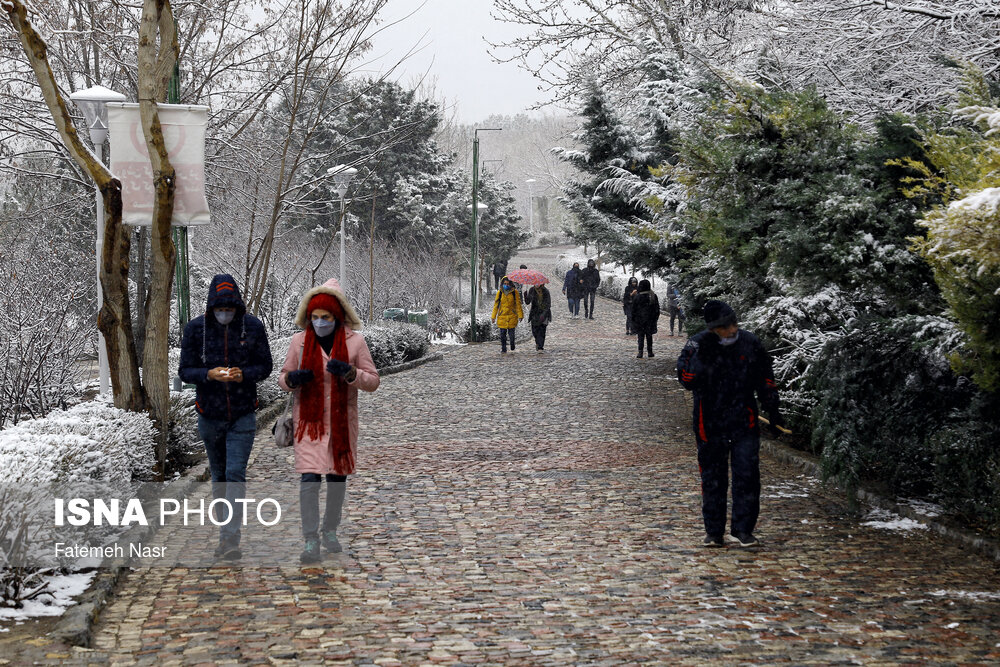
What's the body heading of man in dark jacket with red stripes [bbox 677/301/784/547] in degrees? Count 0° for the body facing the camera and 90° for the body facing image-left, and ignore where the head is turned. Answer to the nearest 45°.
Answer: approximately 0°

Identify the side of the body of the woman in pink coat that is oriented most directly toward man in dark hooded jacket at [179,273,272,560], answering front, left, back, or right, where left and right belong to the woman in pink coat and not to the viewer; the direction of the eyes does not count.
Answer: right

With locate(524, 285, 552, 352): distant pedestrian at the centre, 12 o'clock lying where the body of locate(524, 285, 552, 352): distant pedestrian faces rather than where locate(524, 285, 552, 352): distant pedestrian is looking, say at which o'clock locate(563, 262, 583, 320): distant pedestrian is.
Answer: locate(563, 262, 583, 320): distant pedestrian is roughly at 6 o'clock from locate(524, 285, 552, 352): distant pedestrian.

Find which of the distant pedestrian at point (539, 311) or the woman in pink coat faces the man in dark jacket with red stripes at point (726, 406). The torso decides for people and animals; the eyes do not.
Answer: the distant pedestrian

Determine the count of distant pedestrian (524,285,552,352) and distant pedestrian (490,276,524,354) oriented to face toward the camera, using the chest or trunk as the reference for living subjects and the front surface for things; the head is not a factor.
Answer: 2

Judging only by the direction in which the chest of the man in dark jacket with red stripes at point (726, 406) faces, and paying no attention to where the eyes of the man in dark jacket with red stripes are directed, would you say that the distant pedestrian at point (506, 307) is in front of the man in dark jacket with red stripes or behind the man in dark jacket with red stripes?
behind

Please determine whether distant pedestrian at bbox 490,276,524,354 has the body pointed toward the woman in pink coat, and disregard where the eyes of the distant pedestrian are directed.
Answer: yes

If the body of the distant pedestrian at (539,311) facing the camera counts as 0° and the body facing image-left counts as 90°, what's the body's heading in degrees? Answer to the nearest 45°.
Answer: approximately 0°

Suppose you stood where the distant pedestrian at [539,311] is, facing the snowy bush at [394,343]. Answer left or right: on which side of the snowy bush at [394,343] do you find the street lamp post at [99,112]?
left

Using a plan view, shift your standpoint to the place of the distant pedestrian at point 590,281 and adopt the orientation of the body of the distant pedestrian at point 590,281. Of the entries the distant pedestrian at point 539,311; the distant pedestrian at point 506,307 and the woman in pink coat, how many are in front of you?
3

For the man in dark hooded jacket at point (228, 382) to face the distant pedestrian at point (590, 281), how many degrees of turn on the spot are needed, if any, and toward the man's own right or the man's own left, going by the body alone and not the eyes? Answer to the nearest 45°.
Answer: approximately 135° to the man's own left
